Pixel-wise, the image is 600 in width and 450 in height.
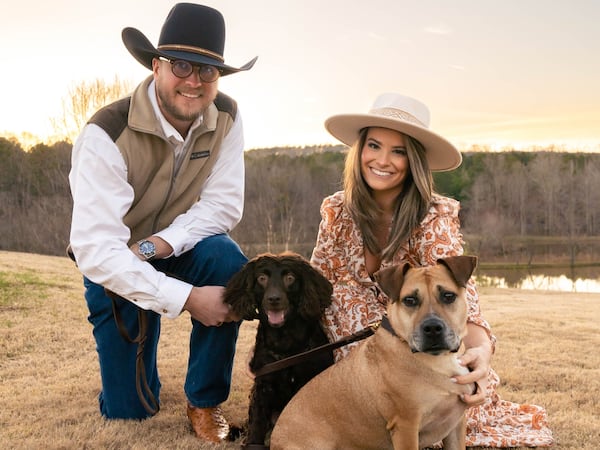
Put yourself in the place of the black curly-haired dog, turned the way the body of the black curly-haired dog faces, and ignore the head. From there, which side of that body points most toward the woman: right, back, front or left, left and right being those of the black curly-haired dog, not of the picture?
left

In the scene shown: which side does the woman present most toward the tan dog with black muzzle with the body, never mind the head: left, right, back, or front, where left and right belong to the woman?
front

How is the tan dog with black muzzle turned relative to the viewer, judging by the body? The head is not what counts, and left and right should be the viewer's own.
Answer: facing the viewer and to the right of the viewer

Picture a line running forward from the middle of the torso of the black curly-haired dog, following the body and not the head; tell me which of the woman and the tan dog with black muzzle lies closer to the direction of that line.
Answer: the tan dog with black muzzle

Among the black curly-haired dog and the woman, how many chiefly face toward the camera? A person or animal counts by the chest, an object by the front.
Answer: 2

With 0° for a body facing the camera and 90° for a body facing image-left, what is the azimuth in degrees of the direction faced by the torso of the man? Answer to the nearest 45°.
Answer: approximately 315°

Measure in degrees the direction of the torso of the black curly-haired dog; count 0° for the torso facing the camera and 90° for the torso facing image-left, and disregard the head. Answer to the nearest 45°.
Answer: approximately 0°

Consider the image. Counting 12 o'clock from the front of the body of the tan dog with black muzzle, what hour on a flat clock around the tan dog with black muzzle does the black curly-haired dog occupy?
The black curly-haired dog is roughly at 6 o'clock from the tan dog with black muzzle.

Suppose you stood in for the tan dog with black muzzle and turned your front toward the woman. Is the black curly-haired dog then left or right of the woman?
left

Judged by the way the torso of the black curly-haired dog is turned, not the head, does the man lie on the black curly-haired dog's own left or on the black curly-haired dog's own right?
on the black curly-haired dog's own right

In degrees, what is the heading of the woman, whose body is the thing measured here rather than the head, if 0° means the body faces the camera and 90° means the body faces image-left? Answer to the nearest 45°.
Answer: approximately 0°

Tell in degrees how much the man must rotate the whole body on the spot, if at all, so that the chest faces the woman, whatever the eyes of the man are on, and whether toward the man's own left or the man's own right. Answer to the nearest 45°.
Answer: approximately 45° to the man's own left
